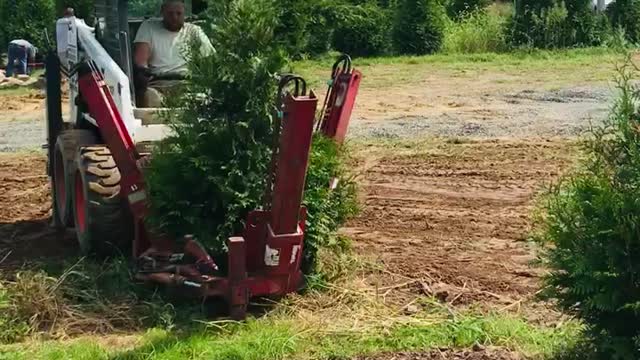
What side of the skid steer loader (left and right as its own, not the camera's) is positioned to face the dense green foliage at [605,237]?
front

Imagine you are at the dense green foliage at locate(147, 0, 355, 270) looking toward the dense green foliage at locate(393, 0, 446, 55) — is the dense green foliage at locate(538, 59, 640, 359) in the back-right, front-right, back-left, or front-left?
back-right

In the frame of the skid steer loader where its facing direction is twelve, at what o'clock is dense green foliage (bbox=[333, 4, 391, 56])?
The dense green foliage is roughly at 8 o'clock from the skid steer loader.

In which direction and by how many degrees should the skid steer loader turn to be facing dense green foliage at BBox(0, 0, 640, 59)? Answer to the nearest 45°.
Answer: approximately 135° to its left

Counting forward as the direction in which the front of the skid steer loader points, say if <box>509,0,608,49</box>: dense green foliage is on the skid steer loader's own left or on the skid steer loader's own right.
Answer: on the skid steer loader's own left

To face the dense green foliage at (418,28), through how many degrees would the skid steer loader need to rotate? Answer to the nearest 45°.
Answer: approximately 135° to its left

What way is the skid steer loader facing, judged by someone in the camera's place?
facing the viewer and to the right of the viewer

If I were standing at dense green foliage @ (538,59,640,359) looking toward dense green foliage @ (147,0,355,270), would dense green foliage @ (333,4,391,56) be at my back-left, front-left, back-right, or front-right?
front-right

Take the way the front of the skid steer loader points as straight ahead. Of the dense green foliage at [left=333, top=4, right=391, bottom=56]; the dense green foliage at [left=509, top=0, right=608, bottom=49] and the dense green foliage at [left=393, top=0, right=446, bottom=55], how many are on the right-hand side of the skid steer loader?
0

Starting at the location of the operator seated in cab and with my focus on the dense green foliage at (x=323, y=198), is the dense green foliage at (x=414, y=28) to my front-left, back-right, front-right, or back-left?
back-left
